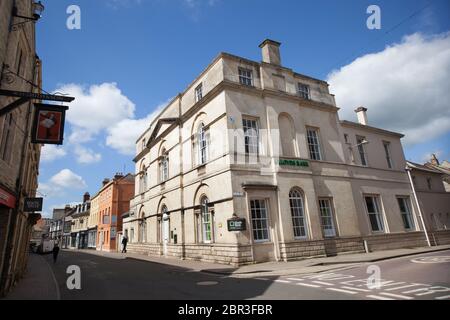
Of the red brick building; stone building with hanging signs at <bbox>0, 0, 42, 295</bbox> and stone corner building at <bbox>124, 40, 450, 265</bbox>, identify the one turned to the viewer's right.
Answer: stone building with hanging signs at <bbox>0, 0, 42, 295</bbox>

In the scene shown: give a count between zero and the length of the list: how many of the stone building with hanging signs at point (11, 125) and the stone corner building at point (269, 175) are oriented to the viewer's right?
1

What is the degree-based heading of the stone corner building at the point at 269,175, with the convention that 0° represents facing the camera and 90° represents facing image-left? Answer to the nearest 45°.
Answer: approximately 45°

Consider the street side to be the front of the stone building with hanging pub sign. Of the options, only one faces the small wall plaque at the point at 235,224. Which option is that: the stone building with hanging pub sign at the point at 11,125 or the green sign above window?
the stone building with hanging pub sign

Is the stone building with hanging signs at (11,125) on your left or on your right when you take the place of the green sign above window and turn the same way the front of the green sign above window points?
on your right

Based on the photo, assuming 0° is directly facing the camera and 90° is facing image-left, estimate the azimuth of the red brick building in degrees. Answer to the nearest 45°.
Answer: approximately 45°

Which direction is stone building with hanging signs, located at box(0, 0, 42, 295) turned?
to the viewer's right
